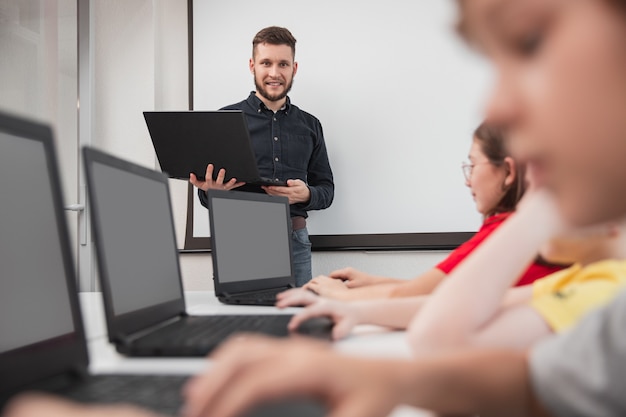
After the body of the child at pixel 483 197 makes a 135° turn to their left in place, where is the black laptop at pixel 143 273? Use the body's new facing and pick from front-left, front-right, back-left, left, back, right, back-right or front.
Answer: right

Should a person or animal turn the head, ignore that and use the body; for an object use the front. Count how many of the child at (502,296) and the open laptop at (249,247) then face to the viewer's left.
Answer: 1

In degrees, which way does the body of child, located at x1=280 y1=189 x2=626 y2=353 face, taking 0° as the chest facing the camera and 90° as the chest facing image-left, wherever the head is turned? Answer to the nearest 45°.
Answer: approximately 90°

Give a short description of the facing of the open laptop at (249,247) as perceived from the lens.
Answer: facing the viewer and to the right of the viewer

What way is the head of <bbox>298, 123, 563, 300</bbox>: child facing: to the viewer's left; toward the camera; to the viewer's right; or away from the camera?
to the viewer's left

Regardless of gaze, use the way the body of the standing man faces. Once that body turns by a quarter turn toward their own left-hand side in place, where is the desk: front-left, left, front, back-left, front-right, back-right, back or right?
right

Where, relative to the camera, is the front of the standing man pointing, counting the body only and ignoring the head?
toward the camera

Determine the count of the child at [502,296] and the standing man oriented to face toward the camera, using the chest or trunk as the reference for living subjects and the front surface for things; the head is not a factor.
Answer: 1

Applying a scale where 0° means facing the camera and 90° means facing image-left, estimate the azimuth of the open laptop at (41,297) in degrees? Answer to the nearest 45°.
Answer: approximately 315°

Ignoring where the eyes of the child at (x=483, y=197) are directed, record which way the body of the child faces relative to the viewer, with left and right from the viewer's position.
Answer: facing to the left of the viewer
